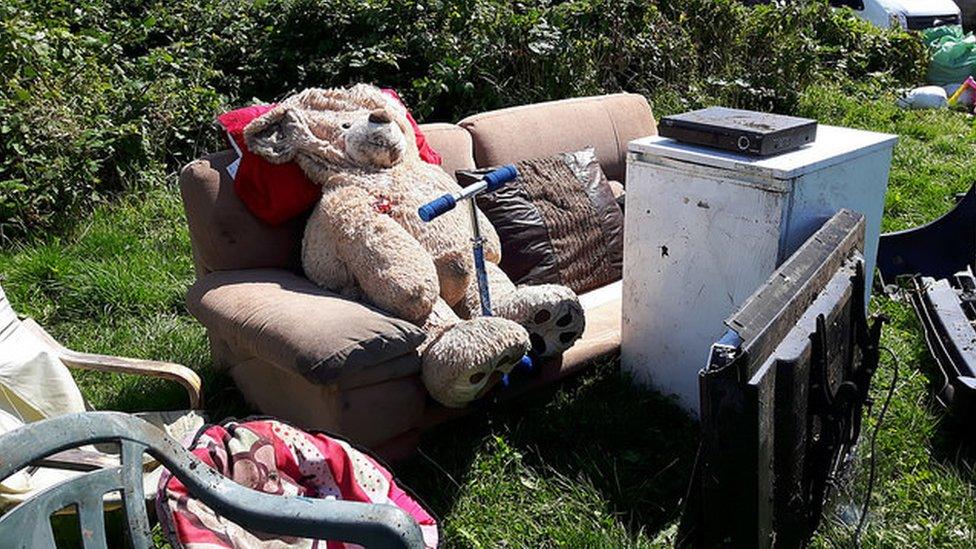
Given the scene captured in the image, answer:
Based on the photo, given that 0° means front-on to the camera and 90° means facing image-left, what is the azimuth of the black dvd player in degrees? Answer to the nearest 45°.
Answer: approximately 45°

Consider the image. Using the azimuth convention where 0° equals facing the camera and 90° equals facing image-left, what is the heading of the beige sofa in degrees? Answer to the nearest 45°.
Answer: approximately 315°

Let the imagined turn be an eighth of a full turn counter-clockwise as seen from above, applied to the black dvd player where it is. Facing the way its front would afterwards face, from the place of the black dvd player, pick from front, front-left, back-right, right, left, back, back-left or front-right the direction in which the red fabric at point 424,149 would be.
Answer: right

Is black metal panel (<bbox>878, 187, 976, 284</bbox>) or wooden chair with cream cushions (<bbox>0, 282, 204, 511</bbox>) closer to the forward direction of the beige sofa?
the black metal panel

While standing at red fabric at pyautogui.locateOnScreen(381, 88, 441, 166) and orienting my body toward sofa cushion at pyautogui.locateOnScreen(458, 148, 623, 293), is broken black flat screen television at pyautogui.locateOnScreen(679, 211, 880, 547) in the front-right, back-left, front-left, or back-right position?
front-right

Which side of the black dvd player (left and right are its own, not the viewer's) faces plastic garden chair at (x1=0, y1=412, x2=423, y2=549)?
front

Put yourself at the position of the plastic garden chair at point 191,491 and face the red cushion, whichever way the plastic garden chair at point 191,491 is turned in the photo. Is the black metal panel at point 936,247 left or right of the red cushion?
right

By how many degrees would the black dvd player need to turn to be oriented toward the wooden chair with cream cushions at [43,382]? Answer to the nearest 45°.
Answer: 0° — it already faces it

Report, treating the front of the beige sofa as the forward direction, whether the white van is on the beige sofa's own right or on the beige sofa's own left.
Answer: on the beige sofa's own left

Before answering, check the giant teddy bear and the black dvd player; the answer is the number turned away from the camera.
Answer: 0

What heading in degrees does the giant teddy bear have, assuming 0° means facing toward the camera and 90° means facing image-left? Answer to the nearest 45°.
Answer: approximately 315°

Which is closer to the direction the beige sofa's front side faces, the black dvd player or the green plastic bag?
the black dvd player
